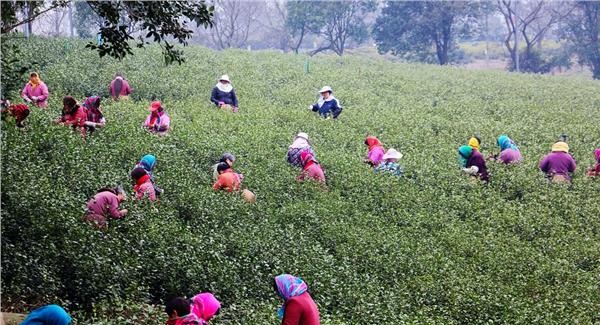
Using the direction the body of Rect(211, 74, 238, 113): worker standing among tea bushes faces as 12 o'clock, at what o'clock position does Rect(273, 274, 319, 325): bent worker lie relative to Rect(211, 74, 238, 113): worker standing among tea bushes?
Rect(273, 274, 319, 325): bent worker is roughly at 12 o'clock from Rect(211, 74, 238, 113): worker standing among tea bushes.

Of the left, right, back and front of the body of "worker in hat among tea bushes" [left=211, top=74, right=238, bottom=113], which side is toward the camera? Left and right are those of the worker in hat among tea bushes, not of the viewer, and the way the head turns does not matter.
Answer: front

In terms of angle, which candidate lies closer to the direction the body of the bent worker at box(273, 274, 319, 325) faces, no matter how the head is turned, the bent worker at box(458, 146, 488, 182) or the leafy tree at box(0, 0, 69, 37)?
the leafy tree

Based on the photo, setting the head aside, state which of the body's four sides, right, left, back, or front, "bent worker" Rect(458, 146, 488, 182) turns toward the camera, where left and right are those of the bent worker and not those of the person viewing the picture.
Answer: left
